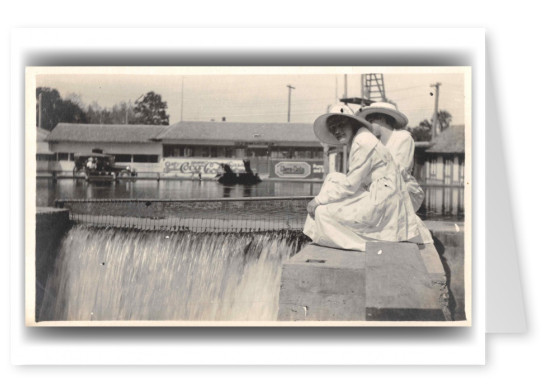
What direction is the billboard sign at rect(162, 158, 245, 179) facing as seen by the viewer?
toward the camera

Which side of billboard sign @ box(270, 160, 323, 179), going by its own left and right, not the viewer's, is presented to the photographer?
front

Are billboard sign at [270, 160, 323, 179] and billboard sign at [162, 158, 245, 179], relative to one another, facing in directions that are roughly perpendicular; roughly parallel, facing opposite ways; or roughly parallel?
roughly parallel
